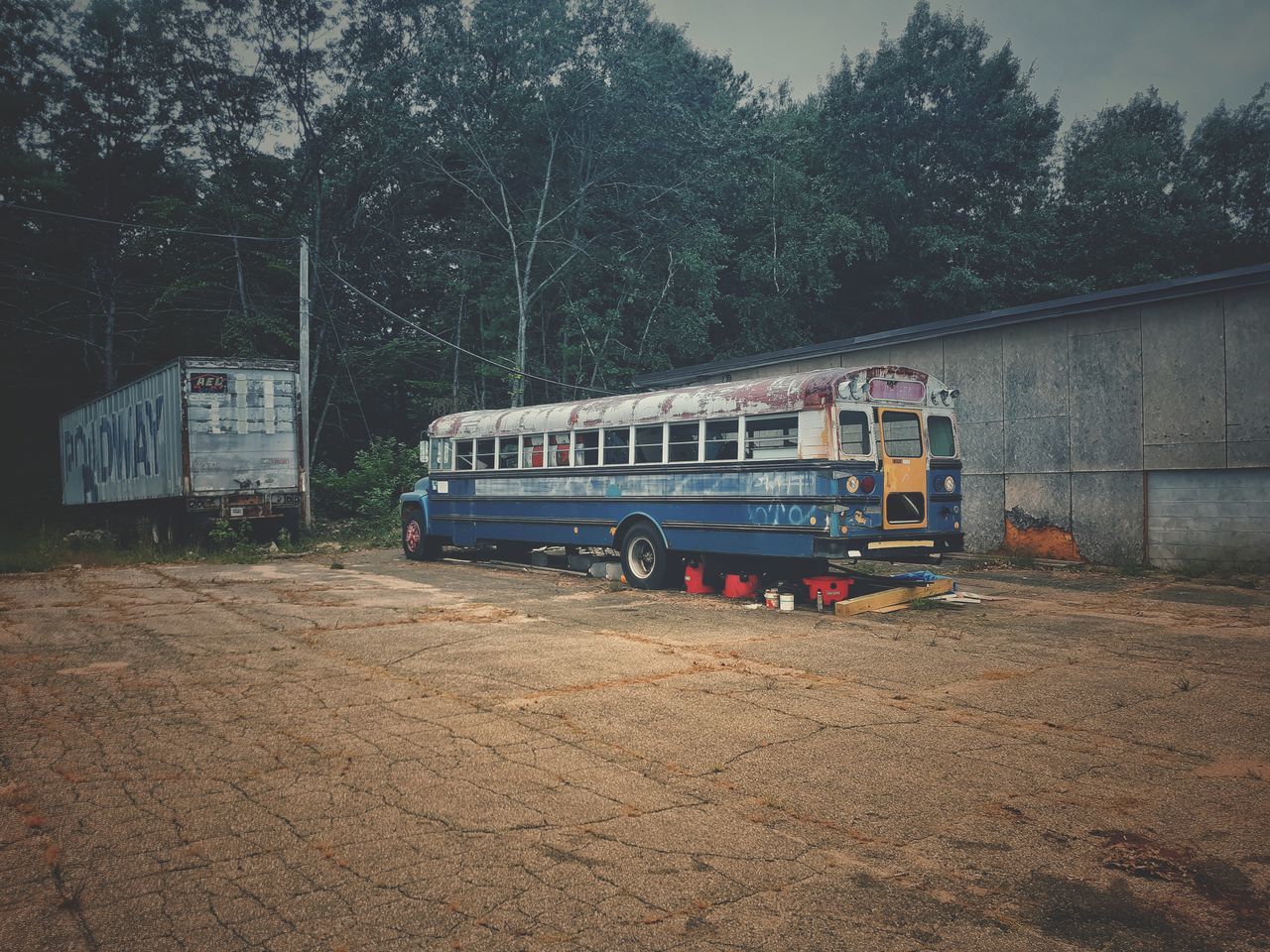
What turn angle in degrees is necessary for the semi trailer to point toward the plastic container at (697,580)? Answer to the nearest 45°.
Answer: approximately 180°

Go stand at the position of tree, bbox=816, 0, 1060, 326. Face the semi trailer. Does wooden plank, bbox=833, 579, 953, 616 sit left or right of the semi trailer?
left

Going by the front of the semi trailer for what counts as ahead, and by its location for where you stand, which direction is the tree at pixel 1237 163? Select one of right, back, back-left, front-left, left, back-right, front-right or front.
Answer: back-right

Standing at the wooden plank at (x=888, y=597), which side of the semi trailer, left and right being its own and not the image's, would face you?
back

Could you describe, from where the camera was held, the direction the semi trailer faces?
facing away from the viewer and to the left of the viewer

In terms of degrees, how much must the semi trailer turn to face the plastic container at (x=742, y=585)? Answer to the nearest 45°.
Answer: approximately 180°

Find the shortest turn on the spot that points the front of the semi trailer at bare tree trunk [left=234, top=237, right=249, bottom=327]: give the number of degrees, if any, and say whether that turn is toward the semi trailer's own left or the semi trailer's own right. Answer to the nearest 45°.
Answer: approximately 45° to the semi trailer's own right

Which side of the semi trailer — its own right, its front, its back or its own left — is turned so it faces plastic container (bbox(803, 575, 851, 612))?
back

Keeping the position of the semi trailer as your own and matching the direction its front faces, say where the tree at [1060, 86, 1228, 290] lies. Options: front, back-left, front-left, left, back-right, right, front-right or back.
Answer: back-right
